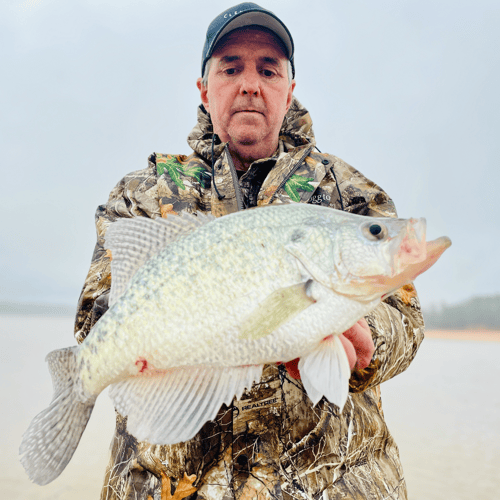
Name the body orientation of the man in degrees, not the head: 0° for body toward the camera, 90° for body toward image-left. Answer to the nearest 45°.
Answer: approximately 0°
